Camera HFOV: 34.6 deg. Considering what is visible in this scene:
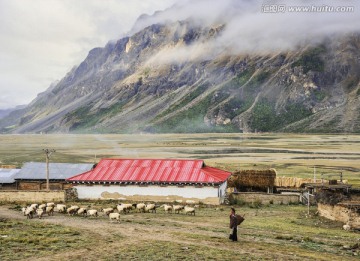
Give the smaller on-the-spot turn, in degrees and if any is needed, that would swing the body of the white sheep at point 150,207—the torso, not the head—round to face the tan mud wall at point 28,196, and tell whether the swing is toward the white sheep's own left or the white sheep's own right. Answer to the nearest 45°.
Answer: approximately 45° to the white sheep's own right

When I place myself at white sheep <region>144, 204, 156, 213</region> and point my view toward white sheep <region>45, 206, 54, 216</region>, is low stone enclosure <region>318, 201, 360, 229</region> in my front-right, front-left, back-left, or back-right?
back-left

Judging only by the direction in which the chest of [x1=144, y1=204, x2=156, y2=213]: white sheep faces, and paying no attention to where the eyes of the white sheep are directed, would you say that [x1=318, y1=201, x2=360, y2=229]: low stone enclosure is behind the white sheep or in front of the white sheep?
behind

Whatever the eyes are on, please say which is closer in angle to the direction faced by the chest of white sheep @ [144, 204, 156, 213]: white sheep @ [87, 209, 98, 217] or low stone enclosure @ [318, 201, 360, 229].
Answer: the white sheep

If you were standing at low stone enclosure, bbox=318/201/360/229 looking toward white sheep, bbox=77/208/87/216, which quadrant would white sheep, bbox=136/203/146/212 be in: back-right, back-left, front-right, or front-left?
front-right

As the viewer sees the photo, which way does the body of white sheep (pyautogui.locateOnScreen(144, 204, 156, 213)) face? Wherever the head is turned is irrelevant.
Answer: to the viewer's left

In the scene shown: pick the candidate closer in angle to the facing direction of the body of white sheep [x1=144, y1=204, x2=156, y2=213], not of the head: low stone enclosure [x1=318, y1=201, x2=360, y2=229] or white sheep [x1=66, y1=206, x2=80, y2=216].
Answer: the white sheep
